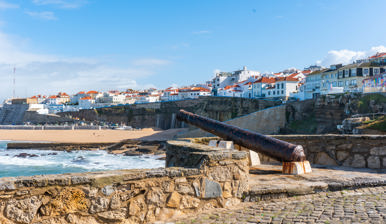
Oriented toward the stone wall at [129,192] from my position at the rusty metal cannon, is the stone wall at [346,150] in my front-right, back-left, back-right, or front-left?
back-left

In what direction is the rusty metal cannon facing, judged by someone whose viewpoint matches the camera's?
facing away from the viewer and to the left of the viewer

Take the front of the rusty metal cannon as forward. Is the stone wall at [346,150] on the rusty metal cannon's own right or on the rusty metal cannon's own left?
on the rusty metal cannon's own right

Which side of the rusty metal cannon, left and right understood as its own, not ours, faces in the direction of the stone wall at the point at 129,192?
left
